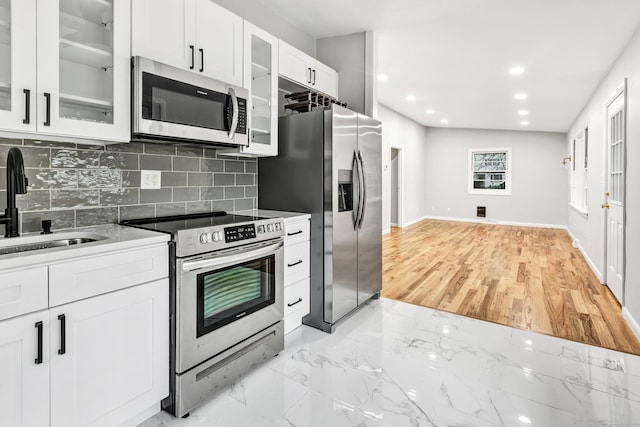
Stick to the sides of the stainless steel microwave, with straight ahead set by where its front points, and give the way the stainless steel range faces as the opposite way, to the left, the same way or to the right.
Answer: the same way

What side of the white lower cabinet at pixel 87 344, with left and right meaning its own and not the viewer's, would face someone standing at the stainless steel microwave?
left

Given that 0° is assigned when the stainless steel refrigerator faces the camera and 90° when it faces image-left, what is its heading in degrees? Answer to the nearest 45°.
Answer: approximately 315°

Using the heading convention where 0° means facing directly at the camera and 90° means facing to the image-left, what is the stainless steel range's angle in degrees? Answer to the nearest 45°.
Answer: approximately 315°

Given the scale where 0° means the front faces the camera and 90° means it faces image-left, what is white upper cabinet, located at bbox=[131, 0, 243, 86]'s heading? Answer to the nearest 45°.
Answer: approximately 315°

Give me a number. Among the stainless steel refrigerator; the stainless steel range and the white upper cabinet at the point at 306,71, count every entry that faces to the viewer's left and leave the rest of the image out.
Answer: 0

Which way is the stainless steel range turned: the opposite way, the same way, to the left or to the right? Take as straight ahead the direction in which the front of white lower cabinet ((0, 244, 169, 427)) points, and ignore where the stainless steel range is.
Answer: the same way

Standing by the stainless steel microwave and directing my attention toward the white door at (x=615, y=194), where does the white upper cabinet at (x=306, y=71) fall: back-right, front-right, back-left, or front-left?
front-left

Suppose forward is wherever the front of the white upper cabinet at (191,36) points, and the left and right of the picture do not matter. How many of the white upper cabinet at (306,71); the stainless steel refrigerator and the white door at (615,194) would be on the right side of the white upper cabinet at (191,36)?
0

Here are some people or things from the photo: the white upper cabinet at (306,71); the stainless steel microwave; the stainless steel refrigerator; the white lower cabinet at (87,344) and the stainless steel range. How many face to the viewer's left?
0

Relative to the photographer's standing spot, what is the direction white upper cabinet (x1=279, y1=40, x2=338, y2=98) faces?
facing the viewer and to the right of the viewer
